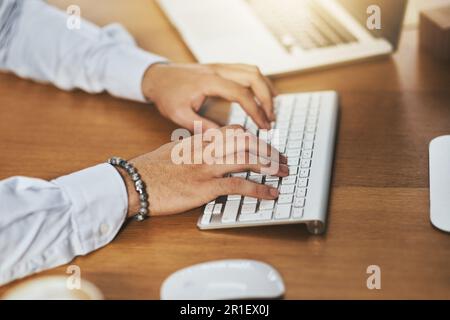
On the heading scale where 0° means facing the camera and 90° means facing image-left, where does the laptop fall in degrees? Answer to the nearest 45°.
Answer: approximately 45°

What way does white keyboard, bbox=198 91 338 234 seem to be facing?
to the viewer's left
